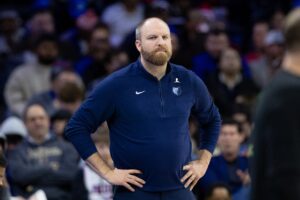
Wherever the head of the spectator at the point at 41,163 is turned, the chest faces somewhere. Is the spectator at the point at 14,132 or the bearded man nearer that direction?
the bearded man

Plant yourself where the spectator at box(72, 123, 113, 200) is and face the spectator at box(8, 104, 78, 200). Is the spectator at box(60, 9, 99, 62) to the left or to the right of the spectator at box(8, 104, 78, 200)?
right

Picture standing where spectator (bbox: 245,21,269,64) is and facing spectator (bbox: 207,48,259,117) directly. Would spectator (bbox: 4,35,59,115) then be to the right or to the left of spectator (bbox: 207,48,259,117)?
right

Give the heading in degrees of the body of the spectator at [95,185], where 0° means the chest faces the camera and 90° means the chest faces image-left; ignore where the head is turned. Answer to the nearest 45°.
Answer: approximately 0°

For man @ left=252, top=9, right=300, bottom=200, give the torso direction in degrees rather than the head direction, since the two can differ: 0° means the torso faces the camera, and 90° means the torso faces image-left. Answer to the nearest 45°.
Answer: approximately 225°

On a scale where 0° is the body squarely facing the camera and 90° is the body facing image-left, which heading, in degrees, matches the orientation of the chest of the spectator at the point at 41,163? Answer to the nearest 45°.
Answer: approximately 0°

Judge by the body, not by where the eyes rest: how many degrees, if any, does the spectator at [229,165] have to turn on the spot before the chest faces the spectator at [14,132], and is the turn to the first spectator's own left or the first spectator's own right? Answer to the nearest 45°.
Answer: approximately 90° to the first spectator's own right
